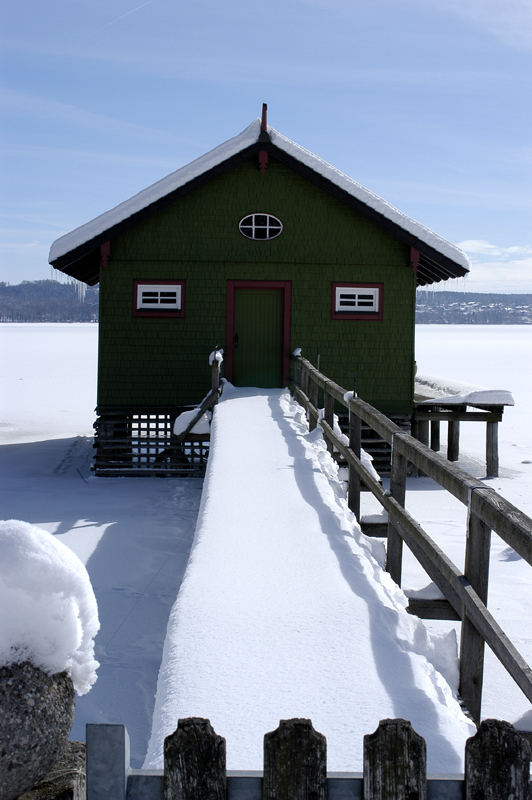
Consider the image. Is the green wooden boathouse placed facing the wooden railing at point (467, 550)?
yes

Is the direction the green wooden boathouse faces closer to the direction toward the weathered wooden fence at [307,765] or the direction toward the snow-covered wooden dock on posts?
the weathered wooden fence

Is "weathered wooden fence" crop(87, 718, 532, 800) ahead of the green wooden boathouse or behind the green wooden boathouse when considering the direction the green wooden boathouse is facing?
ahead

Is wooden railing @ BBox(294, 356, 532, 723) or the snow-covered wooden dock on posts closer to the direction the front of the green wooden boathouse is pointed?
the wooden railing

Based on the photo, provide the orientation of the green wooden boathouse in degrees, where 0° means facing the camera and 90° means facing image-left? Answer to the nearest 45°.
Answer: approximately 0°

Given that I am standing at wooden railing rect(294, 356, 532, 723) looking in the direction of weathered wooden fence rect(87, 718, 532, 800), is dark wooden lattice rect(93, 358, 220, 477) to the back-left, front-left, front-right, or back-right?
back-right

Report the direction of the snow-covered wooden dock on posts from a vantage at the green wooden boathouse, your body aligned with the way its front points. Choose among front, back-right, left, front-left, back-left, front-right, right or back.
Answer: left
